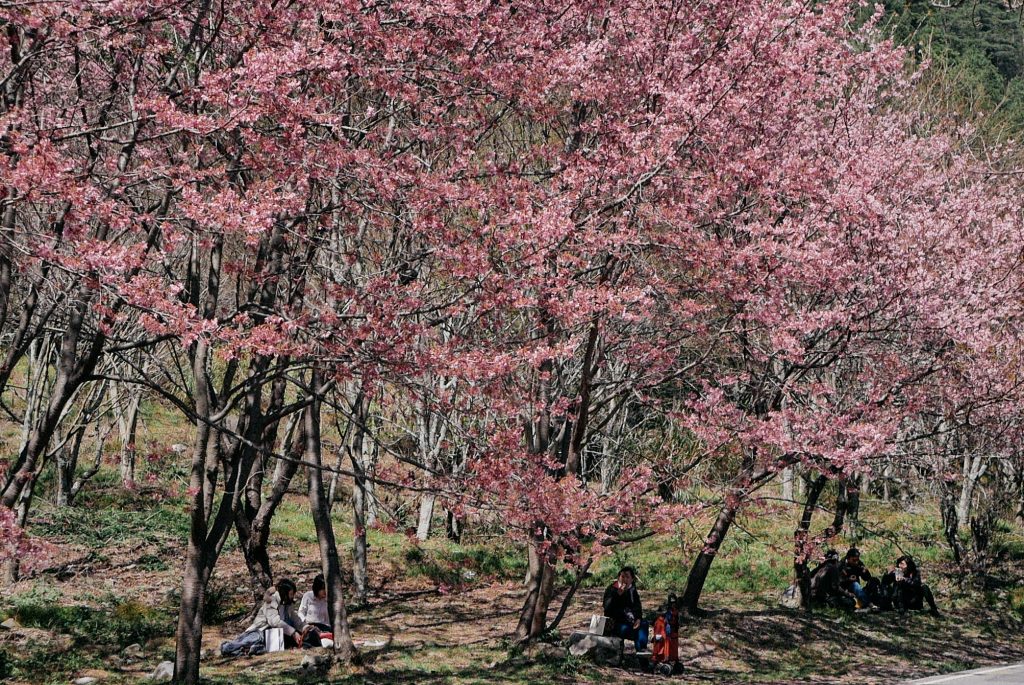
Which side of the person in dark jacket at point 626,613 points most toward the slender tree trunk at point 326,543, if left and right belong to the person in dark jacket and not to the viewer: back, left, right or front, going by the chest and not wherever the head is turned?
right

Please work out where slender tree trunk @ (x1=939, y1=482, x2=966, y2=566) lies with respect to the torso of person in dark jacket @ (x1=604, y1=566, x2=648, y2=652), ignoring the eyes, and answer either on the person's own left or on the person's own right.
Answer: on the person's own left

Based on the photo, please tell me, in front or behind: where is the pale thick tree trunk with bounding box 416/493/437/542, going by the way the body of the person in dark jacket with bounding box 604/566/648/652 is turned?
behind

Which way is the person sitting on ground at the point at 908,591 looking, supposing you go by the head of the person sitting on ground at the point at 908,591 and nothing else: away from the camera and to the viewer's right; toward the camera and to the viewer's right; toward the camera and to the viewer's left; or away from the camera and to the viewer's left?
toward the camera and to the viewer's left

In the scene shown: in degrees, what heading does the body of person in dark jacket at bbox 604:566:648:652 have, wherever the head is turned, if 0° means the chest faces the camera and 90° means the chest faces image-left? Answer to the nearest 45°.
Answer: approximately 315°

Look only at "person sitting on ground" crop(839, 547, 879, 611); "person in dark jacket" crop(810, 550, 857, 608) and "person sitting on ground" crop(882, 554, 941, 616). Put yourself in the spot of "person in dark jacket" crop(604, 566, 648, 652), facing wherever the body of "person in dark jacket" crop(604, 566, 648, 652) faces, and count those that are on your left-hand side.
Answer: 3

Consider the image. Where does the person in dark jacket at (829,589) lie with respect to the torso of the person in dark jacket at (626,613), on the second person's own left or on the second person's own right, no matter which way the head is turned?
on the second person's own left

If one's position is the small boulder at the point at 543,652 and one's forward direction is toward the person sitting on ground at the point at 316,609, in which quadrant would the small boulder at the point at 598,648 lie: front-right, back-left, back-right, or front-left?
back-right

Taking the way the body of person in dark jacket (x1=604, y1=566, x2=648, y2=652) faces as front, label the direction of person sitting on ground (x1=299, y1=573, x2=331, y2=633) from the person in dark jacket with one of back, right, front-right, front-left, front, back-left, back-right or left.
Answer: back-right

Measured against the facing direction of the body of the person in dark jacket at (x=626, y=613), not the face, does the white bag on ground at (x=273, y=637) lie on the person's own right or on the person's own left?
on the person's own right
